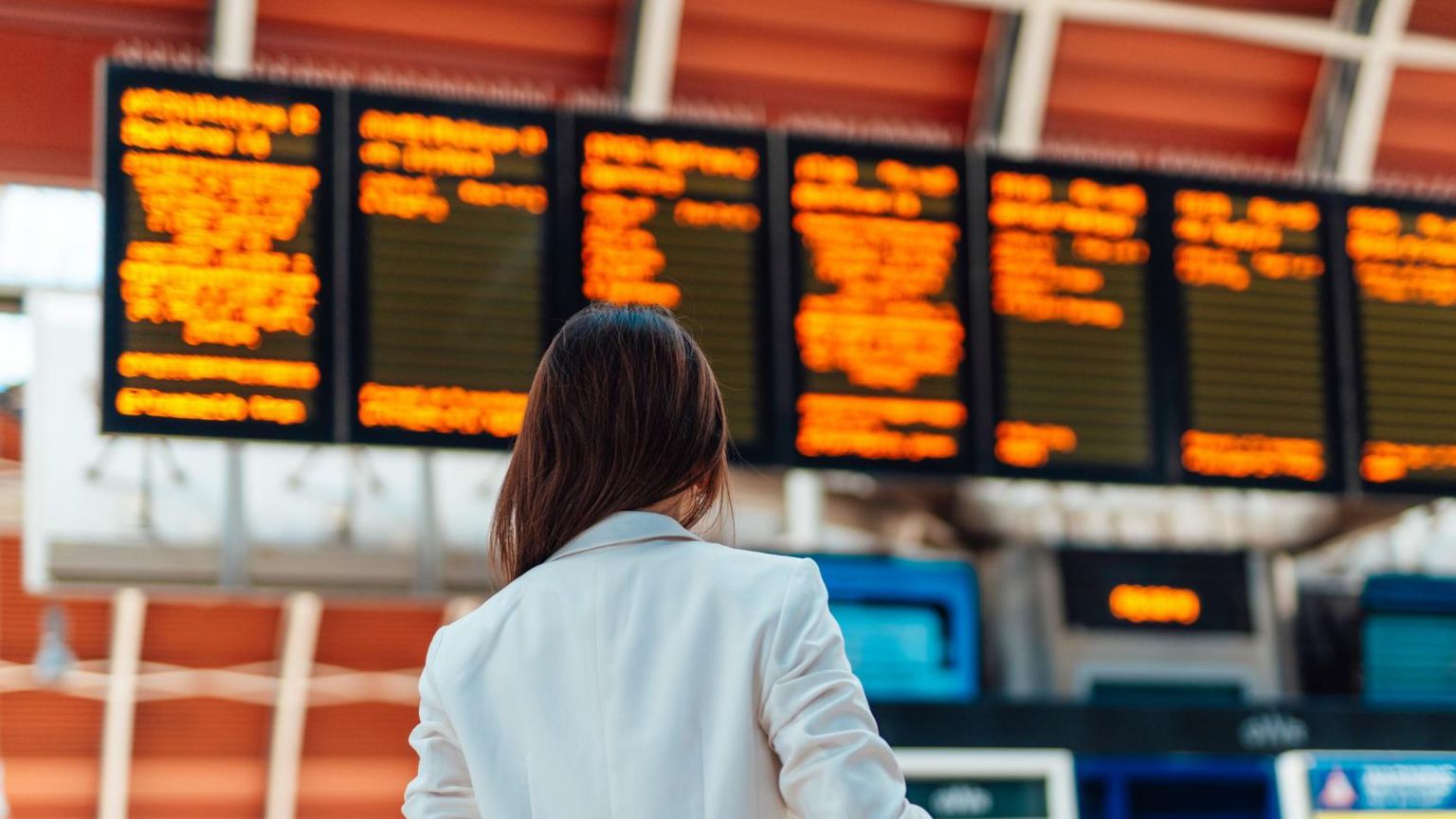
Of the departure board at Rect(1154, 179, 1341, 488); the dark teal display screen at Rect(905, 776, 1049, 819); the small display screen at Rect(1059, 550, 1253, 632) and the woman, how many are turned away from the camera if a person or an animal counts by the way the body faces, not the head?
1

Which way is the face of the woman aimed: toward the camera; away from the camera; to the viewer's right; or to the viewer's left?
away from the camera

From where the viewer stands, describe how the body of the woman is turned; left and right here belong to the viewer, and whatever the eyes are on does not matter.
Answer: facing away from the viewer

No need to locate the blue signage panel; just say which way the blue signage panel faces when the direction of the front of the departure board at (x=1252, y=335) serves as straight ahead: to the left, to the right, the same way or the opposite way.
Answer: the same way

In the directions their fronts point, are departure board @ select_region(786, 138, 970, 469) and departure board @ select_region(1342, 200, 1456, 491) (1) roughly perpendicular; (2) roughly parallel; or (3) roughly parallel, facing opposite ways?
roughly parallel

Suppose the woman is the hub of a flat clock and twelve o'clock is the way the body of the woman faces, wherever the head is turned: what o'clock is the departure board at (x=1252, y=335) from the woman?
The departure board is roughly at 1 o'clock from the woman.

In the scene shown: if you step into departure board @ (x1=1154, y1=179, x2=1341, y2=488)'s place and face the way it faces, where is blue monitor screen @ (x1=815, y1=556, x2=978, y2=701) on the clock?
The blue monitor screen is roughly at 2 o'clock from the departure board.

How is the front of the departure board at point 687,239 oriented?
toward the camera

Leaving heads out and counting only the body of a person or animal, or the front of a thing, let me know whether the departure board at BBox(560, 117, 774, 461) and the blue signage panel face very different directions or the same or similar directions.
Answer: same or similar directions

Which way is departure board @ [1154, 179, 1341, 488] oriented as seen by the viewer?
toward the camera

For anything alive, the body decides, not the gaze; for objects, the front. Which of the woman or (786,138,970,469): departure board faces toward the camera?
the departure board

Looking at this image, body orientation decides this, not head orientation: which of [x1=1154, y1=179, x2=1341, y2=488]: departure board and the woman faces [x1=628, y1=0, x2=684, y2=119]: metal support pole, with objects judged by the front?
the woman

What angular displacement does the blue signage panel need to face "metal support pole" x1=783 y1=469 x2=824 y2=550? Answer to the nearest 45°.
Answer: approximately 135° to its right

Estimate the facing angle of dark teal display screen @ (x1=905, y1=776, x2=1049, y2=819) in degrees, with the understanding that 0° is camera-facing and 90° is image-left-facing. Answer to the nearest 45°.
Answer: approximately 0°
